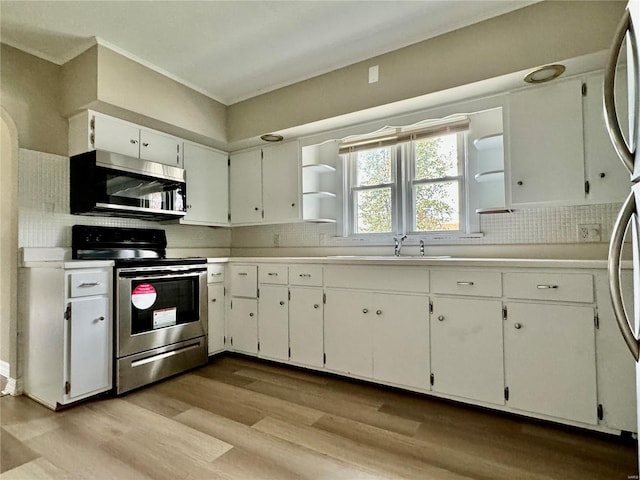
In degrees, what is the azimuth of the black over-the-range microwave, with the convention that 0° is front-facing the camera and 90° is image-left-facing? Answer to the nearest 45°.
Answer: approximately 315°

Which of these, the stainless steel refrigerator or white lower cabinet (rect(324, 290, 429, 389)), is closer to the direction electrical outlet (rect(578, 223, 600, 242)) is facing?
the stainless steel refrigerator

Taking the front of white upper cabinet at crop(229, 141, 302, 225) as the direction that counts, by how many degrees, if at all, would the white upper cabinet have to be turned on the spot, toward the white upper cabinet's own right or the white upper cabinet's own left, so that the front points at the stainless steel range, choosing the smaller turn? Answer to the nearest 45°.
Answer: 0° — it already faces it

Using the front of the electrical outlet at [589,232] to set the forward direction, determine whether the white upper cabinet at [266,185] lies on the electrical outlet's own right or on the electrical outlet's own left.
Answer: on the electrical outlet's own right

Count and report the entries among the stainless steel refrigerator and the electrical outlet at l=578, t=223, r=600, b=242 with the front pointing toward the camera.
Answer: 1

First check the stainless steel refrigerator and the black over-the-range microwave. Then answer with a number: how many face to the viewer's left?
1

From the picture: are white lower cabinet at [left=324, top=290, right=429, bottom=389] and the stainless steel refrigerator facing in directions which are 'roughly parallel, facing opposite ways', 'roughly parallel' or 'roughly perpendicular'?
roughly perpendicular

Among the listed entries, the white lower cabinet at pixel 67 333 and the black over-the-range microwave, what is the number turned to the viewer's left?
0
